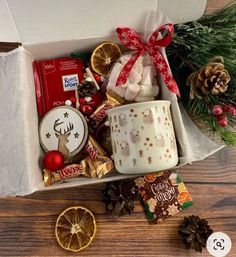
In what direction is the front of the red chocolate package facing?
toward the camera

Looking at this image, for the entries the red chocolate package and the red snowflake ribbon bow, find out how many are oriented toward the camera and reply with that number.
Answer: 2
